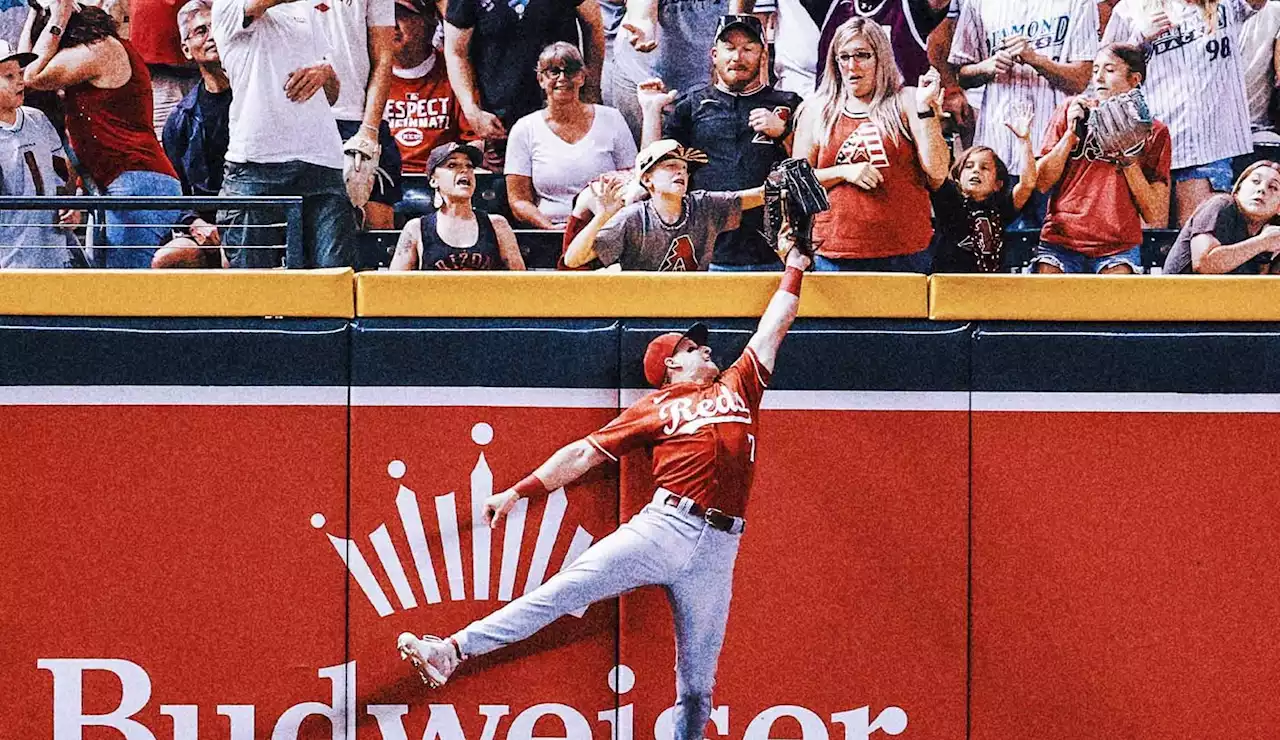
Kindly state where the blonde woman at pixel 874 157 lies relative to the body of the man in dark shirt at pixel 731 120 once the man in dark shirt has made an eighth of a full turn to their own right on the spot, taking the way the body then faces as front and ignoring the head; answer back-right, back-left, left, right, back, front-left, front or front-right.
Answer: back-left

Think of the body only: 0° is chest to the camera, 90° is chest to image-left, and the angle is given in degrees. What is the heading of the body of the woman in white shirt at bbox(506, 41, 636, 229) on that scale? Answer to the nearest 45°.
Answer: approximately 0°

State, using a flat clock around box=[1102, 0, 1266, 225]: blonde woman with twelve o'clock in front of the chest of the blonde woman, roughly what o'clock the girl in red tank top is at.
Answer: The girl in red tank top is roughly at 2 o'clock from the blonde woman.

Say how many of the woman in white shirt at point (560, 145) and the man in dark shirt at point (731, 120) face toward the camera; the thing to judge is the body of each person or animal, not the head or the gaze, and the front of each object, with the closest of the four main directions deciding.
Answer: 2

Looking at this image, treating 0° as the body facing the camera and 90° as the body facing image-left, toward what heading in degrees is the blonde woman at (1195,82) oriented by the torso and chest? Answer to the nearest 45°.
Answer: approximately 0°

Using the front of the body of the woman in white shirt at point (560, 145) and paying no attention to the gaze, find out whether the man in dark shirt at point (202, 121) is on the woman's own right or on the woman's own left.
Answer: on the woman's own right
